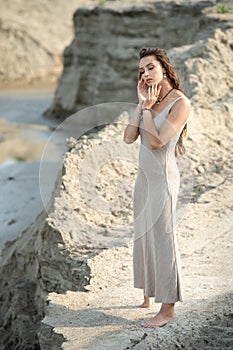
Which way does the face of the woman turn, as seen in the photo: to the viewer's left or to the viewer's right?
to the viewer's left

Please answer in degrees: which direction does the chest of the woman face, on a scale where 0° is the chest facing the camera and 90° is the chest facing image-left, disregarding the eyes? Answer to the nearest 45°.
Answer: approximately 45°
